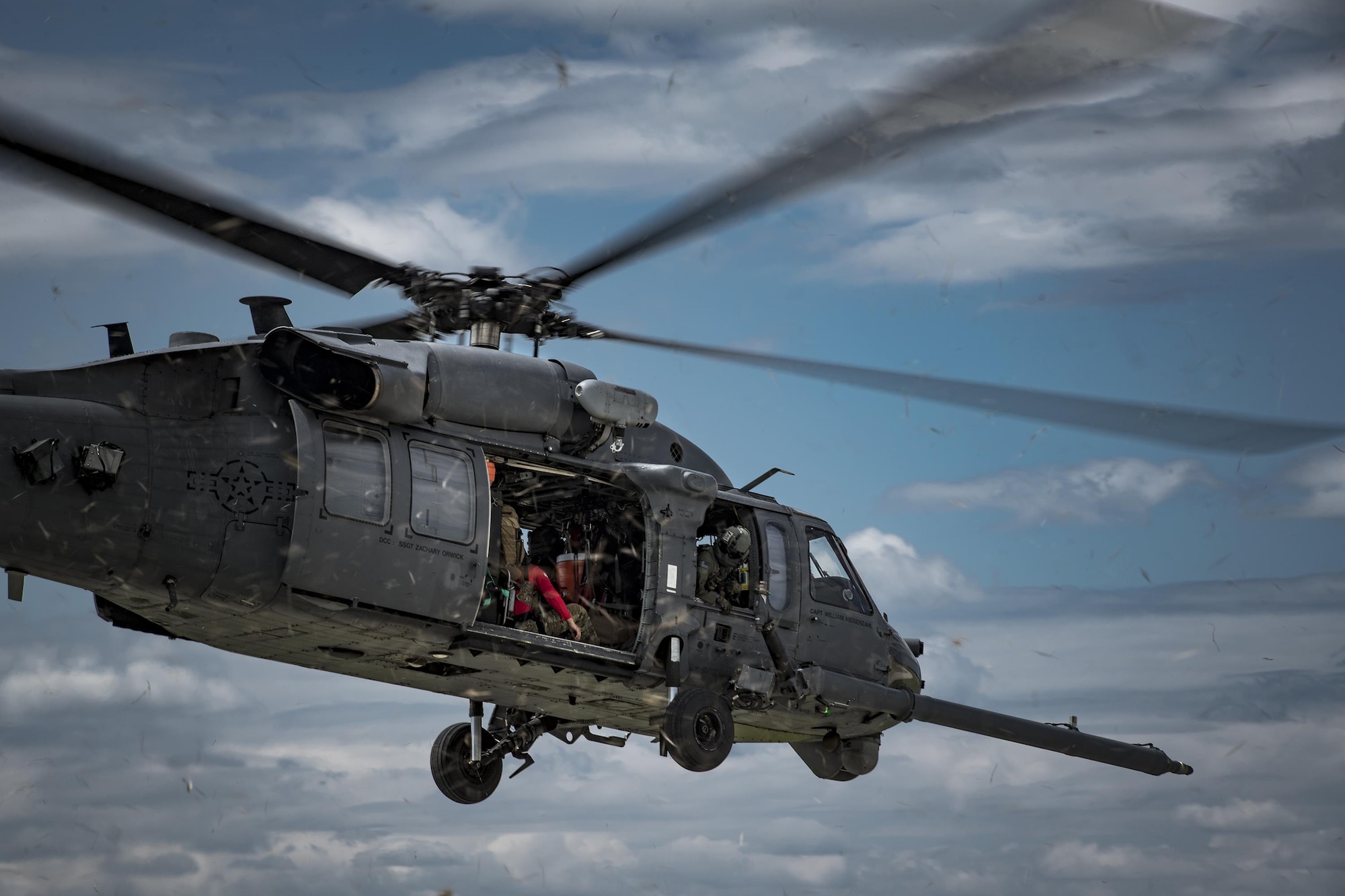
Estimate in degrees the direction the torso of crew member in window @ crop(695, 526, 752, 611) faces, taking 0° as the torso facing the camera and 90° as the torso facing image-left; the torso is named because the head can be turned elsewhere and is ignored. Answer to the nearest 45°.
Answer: approximately 315°

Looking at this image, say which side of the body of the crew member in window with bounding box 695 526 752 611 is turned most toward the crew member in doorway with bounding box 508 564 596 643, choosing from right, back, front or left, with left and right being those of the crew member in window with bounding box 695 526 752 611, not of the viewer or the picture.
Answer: right
